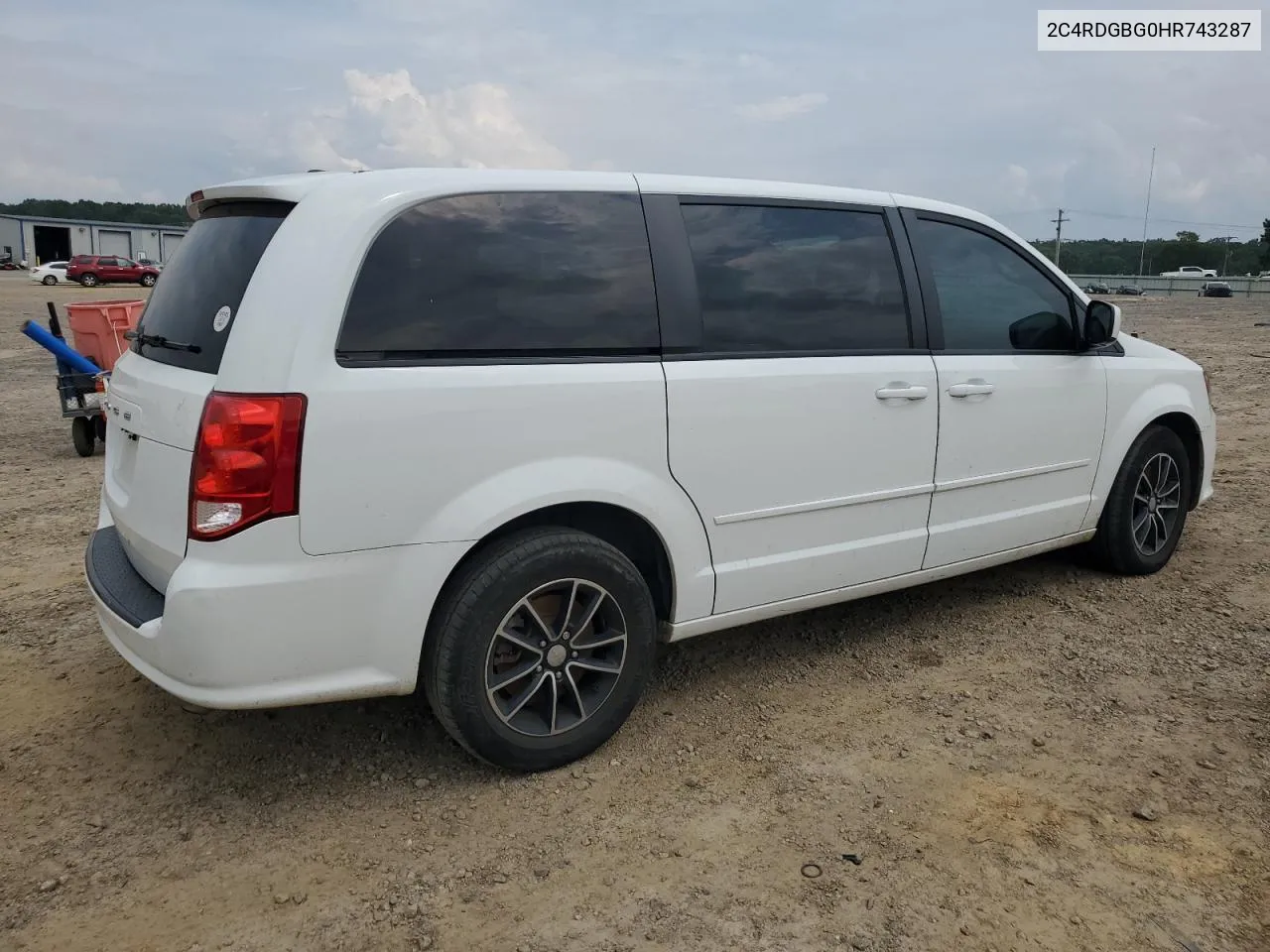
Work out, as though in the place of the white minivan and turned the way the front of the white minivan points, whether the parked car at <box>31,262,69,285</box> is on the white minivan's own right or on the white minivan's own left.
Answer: on the white minivan's own left

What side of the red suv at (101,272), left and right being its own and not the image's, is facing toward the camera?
right

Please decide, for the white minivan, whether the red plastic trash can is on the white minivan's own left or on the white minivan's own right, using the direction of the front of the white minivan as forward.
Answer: on the white minivan's own left

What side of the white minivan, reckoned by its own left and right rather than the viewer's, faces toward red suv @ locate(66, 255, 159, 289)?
left

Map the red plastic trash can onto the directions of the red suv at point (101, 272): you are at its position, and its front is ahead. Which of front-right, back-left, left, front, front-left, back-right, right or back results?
right

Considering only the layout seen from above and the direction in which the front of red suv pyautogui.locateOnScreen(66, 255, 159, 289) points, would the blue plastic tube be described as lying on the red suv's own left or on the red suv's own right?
on the red suv's own right

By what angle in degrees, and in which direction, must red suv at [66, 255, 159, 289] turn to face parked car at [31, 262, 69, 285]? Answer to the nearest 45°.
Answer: approximately 135° to its left

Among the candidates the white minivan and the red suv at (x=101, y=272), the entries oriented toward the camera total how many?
0

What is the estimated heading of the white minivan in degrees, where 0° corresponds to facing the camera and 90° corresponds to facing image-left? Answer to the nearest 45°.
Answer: approximately 225°

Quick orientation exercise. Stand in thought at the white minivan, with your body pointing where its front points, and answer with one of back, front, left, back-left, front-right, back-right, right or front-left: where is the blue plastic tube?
left
